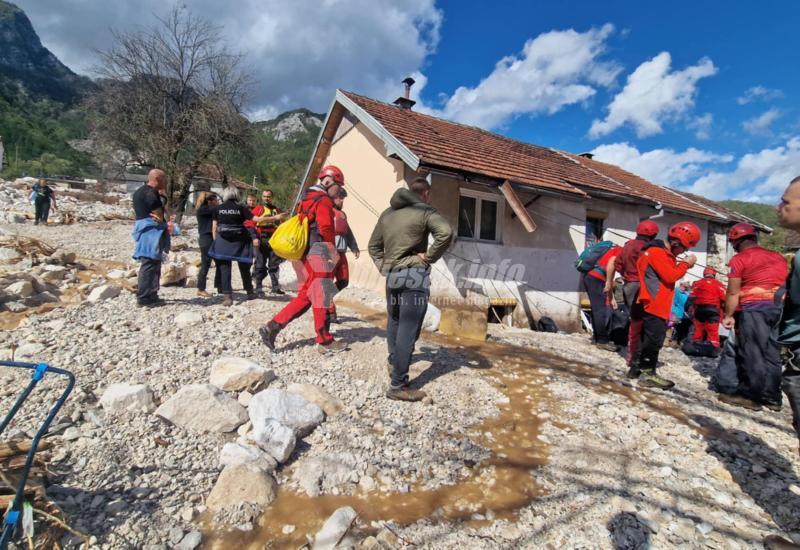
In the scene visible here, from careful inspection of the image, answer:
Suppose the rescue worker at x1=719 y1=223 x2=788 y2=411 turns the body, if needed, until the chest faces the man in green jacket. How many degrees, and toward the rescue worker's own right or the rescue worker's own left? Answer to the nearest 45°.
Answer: approximately 90° to the rescue worker's own left

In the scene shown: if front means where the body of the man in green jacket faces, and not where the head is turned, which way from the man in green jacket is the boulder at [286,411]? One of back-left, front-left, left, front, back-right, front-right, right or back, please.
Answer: back

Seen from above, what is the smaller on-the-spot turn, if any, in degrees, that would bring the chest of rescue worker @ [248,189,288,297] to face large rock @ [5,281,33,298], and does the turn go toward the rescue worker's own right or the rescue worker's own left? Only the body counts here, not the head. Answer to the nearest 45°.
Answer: approximately 45° to the rescue worker's own right

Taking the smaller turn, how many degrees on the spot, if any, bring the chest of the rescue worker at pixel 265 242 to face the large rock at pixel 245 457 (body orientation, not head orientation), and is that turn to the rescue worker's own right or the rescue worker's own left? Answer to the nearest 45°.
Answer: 0° — they already face it

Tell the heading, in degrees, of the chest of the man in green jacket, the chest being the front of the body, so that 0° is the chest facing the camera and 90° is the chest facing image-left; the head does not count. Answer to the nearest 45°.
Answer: approximately 225°
